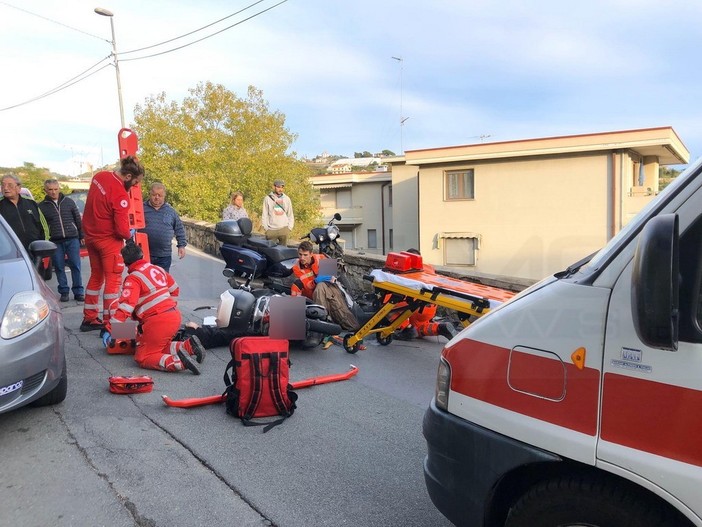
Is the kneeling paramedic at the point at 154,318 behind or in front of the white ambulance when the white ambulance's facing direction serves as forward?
in front

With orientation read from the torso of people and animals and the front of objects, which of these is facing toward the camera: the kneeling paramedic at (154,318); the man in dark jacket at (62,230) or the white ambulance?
the man in dark jacket

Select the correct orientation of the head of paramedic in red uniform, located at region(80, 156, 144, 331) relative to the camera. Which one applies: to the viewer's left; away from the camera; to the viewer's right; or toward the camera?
to the viewer's right

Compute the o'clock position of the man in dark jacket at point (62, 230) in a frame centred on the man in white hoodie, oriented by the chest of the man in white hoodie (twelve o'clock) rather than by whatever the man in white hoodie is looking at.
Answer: The man in dark jacket is roughly at 2 o'clock from the man in white hoodie.

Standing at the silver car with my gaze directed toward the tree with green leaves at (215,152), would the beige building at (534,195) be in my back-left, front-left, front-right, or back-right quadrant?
front-right

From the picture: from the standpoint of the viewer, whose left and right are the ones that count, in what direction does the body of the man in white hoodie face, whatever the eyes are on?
facing the viewer

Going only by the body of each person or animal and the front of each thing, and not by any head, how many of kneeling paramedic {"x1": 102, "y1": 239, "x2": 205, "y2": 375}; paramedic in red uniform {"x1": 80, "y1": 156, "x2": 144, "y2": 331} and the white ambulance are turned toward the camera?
0

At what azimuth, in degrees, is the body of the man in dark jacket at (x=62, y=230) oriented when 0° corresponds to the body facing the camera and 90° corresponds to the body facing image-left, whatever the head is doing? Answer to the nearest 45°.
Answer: approximately 0°

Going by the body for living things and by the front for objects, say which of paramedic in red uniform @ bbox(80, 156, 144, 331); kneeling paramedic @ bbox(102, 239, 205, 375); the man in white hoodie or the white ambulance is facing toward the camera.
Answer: the man in white hoodie

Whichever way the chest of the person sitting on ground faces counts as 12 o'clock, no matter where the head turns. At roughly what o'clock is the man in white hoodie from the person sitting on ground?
The man in white hoodie is roughly at 7 o'clock from the person sitting on ground.

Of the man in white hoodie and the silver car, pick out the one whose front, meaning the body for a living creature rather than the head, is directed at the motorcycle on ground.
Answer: the man in white hoodie

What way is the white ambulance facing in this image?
to the viewer's left

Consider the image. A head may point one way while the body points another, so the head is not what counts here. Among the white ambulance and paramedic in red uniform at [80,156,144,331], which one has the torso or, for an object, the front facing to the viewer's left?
the white ambulance
